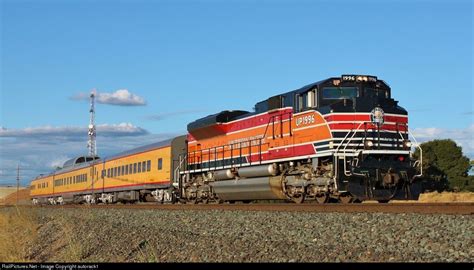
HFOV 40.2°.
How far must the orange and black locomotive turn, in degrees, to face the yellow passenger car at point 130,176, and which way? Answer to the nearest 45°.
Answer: approximately 180°

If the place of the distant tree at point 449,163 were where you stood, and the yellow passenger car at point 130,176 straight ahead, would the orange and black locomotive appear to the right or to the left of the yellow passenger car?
left

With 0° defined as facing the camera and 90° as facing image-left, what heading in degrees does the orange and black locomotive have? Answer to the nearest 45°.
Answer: approximately 315°

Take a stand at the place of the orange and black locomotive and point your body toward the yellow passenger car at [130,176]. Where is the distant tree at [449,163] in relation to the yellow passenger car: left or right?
right
